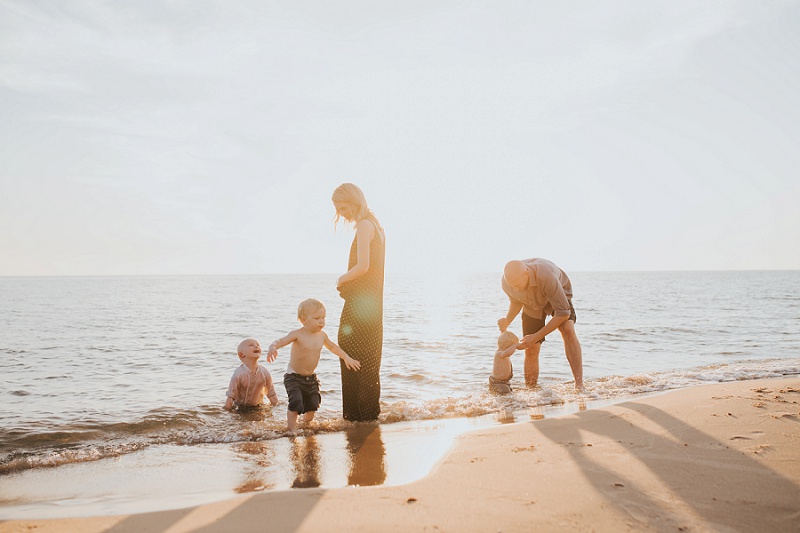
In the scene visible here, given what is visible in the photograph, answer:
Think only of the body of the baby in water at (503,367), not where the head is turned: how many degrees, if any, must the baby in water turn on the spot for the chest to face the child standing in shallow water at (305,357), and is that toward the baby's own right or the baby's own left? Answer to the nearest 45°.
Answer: approximately 135° to the baby's own right

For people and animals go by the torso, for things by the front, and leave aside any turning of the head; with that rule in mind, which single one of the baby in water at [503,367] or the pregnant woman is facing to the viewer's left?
the pregnant woman

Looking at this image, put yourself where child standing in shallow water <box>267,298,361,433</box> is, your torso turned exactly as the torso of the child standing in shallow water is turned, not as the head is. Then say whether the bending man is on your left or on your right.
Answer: on your left

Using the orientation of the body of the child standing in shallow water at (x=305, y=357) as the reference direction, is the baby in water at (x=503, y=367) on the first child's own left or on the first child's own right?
on the first child's own left

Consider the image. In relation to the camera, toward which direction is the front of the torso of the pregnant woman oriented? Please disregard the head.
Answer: to the viewer's left

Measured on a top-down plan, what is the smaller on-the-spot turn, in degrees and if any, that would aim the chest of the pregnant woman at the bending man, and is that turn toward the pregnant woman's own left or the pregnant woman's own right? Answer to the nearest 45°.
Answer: approximately 135° to the pregnant woman's own right
